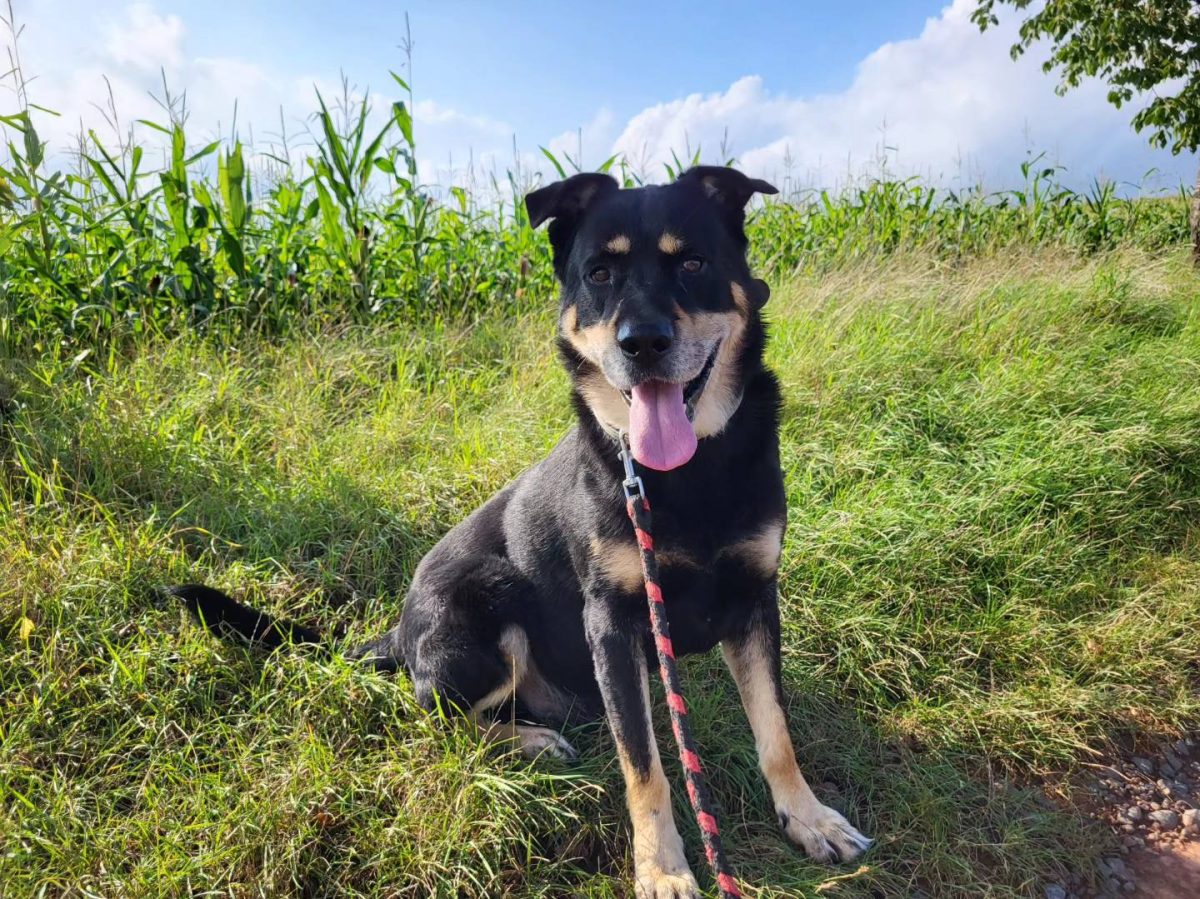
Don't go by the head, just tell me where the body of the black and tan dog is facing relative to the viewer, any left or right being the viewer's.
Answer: facing the viewer and to the right of the viewer

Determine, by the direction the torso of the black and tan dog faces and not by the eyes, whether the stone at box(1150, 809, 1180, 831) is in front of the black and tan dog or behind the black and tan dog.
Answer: in front

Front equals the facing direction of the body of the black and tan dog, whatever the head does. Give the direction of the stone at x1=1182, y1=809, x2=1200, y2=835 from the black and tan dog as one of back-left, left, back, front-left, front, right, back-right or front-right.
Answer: front-left
